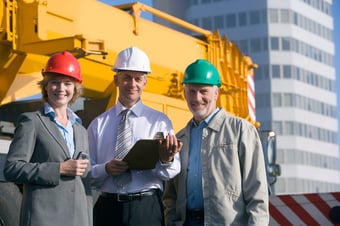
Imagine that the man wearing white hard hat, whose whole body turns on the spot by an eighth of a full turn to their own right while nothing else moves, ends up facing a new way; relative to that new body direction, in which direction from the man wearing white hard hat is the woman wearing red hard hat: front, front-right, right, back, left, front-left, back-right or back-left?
front

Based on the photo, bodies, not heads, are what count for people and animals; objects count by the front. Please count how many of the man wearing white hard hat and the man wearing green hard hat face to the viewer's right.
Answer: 0

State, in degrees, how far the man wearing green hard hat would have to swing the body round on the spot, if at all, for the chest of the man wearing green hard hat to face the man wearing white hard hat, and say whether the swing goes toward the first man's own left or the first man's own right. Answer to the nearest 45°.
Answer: approximately 45° to the first man's own right

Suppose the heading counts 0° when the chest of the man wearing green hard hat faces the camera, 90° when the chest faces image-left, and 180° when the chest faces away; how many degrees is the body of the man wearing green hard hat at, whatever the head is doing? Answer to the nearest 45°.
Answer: approximately 45°

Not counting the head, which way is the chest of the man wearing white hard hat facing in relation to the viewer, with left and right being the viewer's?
facing the viewer

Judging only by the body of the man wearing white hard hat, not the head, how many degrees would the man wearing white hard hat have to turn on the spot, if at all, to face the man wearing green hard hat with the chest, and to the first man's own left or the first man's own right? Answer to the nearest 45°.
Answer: approximately 90° to the first man's own left

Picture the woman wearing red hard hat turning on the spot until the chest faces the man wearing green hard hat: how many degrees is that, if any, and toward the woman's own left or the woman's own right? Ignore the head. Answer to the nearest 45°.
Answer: approximately 45° to the woman's own left
